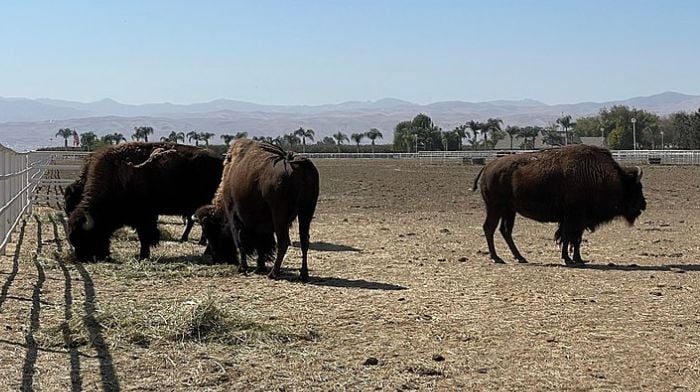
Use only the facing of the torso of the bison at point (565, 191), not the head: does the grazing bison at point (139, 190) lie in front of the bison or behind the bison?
behind

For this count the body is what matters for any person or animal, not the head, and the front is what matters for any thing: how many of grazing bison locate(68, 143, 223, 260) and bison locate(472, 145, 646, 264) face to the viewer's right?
1

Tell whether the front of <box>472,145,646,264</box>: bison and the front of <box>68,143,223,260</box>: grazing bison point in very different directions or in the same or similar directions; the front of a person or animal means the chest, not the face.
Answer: very different directions

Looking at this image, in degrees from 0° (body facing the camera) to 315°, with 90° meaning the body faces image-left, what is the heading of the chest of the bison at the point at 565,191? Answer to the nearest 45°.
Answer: approximately 270°

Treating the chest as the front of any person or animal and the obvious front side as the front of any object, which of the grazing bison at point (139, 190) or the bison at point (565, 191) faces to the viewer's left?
the grazing bison

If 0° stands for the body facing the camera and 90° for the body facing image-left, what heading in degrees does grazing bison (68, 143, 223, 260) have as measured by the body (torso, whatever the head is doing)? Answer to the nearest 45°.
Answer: approximately 90°

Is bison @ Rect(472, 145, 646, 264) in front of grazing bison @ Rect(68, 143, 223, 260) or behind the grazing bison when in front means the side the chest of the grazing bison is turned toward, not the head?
behind
